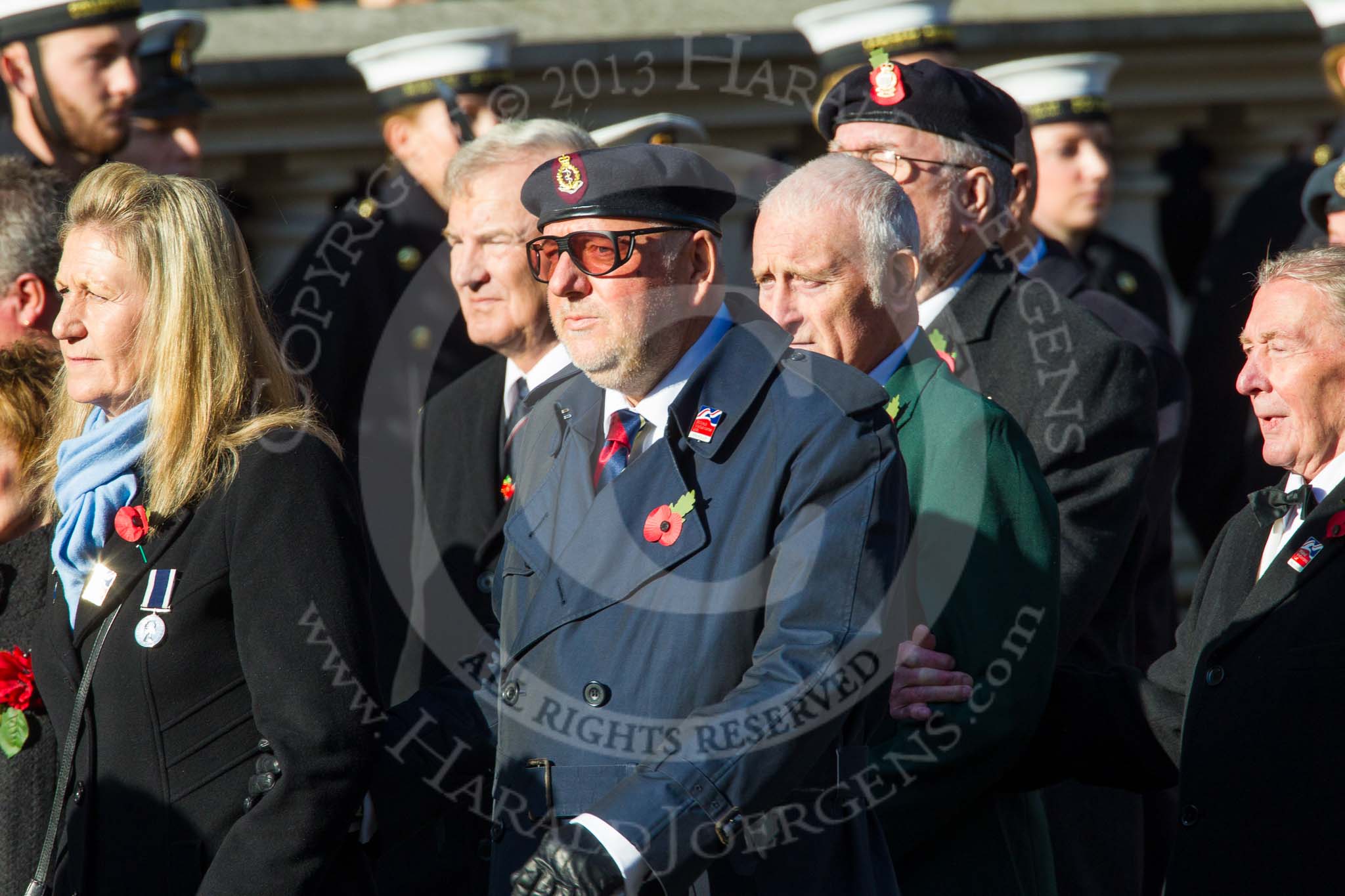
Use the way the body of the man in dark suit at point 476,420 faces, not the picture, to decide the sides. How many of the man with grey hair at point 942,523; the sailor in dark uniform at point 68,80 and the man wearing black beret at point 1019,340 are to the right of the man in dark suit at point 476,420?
1
